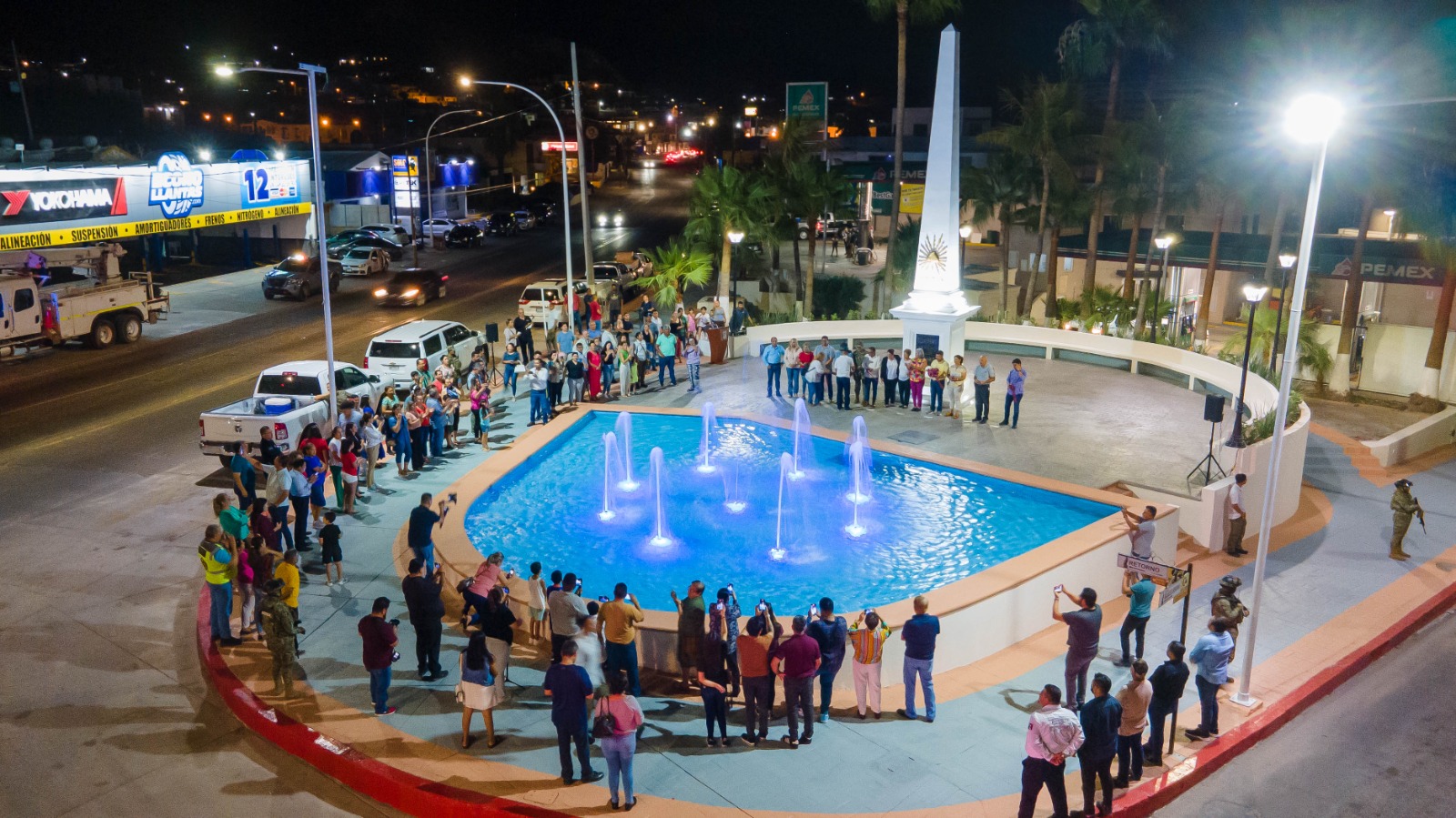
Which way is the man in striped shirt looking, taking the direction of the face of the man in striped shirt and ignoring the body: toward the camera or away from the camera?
away from the camera

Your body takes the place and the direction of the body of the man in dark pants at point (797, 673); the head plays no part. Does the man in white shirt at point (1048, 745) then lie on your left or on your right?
on your right

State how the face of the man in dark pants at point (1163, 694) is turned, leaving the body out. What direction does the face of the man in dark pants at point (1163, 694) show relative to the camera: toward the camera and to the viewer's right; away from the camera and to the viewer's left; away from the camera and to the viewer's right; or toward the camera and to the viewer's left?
away from the camera and to the viewer's left

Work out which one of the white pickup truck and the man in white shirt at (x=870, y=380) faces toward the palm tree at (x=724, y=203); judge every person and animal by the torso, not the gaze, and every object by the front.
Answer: the white pickup truck

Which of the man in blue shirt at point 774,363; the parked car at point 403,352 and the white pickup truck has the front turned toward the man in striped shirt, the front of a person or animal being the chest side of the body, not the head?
the man in blue shirt

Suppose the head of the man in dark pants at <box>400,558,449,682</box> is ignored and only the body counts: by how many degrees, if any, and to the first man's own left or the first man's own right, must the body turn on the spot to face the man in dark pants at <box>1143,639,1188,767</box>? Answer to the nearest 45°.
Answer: approximately 90° to the first man's own right

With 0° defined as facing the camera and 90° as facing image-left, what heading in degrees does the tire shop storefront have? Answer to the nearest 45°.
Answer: approximately 315°

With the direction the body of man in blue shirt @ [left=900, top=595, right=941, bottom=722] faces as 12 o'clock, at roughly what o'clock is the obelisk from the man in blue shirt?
The obelisk is roughly at 12 o'clock from the man in blue shirt.

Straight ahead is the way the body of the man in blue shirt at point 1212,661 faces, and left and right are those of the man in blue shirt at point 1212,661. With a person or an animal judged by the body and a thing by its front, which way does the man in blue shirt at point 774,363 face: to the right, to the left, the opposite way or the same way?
the opposite way

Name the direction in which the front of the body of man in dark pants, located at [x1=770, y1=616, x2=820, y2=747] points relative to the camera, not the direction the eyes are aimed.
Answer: away from the camera

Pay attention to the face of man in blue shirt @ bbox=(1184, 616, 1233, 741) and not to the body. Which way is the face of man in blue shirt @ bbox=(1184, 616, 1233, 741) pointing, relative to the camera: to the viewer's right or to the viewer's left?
to the viewer's left

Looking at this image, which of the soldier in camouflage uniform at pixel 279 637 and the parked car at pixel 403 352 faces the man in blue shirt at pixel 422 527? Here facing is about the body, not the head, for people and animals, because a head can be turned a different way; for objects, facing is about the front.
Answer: the soldier in camouflage uniform

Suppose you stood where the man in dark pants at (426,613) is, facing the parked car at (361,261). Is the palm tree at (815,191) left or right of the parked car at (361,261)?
right

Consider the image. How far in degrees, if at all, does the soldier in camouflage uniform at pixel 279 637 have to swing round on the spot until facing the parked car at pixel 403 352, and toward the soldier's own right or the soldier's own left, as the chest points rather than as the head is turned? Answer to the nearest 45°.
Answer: approximately 45° to the soldier's own left
